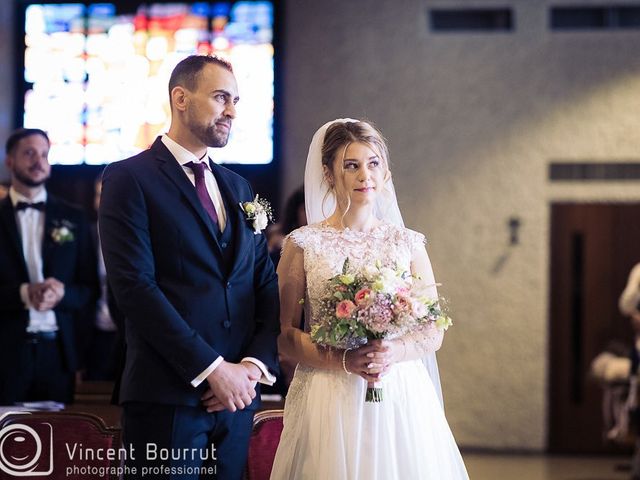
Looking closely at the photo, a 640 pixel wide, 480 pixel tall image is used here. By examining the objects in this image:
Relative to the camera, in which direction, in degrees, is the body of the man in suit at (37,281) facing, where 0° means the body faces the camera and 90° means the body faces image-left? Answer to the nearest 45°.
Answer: approximately 0°

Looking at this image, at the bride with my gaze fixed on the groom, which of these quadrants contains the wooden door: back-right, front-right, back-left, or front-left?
back-right

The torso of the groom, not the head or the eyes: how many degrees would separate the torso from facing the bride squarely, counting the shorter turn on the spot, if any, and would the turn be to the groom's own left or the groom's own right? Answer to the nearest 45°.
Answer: approximately 90° to the groom's own left

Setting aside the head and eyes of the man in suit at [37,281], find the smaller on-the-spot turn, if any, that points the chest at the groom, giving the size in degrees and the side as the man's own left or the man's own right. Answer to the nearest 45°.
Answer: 0° — they already face them

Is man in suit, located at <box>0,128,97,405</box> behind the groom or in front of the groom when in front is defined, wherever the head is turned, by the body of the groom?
behind

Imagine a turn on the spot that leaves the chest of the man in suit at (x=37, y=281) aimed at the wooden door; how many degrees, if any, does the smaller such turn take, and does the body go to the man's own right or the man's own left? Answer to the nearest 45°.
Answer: approximately 135° to the man's own left

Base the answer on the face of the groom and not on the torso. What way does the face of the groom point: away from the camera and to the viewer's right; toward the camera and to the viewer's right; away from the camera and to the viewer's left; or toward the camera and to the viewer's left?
toward the camera and to the viewer's right

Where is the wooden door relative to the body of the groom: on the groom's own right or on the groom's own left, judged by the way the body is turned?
on the groom's own left

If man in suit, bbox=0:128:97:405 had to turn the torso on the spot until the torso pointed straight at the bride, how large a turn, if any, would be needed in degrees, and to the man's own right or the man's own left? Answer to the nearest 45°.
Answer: approximately 45° to the man's own left
